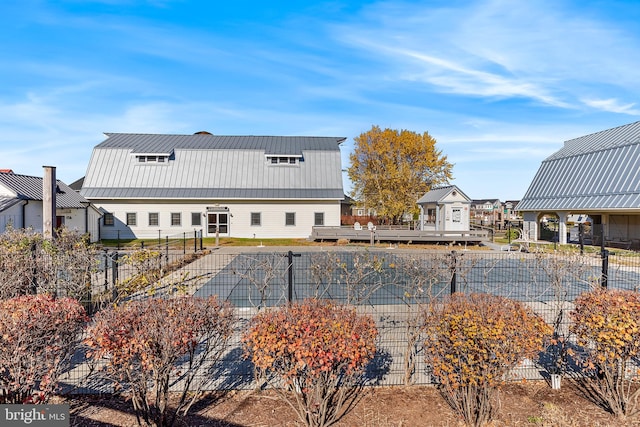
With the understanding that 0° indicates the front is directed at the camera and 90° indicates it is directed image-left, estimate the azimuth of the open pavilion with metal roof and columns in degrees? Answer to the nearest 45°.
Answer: approximately 45°

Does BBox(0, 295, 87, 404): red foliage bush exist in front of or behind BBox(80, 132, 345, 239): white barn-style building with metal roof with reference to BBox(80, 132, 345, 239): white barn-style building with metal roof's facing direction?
in front

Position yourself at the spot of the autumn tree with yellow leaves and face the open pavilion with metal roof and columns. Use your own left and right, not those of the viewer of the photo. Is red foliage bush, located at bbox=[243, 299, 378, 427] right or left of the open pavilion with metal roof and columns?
right

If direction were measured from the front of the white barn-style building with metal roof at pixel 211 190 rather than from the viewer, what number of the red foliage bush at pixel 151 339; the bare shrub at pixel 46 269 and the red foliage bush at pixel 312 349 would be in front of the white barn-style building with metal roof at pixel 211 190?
3

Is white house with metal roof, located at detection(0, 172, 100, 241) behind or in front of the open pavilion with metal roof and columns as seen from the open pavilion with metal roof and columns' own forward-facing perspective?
in front

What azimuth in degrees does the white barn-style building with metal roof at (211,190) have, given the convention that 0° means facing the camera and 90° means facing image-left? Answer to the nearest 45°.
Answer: approximately 0°

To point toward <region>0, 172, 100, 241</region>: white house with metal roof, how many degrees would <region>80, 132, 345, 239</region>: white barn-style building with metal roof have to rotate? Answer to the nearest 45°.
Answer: approximately 45° to its right
